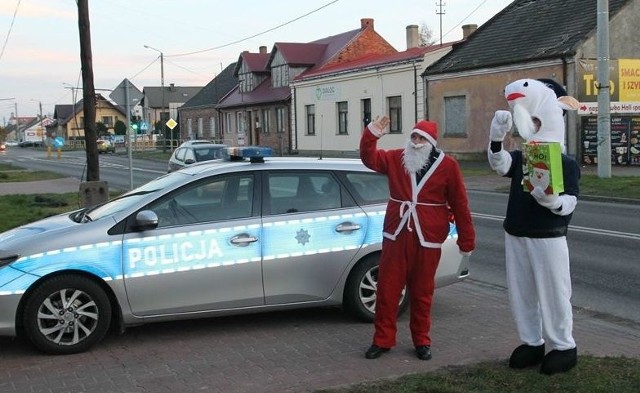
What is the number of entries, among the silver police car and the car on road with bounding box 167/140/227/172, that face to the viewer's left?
1

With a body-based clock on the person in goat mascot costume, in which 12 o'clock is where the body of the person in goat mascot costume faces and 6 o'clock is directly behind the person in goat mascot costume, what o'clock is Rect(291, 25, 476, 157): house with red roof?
The house with red roof is roughly at 4 o'clock from the person in goat mascot costume.

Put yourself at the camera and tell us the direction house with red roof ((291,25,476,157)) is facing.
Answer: facing the viewer and to the left of the viewer

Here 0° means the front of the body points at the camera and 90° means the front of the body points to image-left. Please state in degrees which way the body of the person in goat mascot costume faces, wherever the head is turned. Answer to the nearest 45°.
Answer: approximately 45°

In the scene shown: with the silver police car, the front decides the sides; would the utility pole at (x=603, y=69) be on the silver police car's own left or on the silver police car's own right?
on the silver police car's own right

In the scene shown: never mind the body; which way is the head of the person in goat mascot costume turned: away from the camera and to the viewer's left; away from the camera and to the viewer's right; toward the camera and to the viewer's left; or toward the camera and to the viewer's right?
toward the camera and to the viewer's left

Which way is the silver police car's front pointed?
to the viewer's left

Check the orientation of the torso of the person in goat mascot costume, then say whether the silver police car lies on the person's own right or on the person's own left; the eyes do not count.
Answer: on the person's own right
